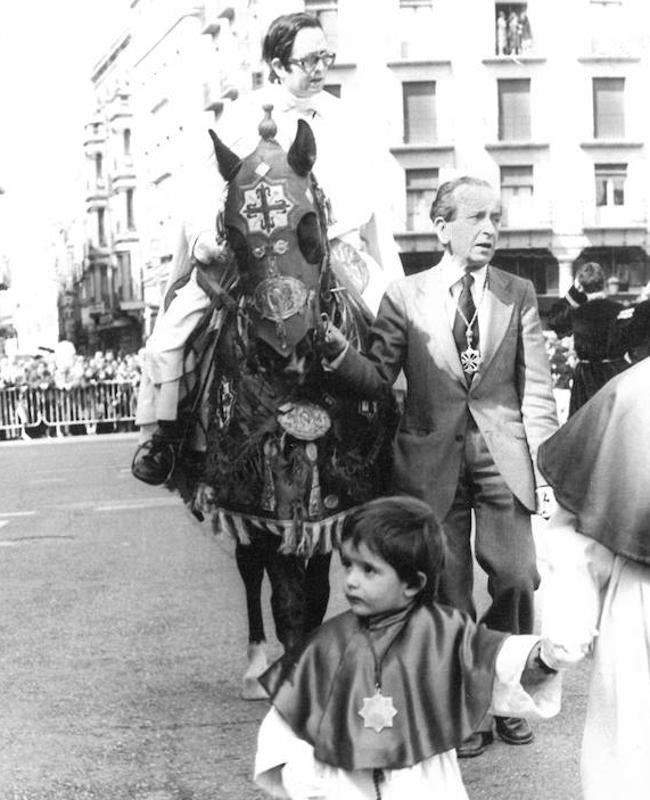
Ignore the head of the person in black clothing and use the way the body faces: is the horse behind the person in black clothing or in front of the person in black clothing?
behind

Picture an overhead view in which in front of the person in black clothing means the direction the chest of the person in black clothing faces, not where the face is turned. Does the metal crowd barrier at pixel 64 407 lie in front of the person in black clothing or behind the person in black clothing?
in front

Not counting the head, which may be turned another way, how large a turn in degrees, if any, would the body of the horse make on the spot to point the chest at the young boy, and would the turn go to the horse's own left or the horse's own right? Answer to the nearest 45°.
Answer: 0° — it already faces them

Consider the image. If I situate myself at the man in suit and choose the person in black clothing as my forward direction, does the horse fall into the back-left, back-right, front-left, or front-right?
front-left

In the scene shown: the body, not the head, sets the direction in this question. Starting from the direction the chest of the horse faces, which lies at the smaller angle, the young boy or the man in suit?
the young boy

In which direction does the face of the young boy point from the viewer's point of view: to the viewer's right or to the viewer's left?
to the viewer's left

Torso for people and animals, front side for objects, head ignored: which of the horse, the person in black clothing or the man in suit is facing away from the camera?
the person in black clothing

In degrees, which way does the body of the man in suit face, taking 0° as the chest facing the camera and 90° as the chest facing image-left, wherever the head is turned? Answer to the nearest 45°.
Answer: approximately 0°

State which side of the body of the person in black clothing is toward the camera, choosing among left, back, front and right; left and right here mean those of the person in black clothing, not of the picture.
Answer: back

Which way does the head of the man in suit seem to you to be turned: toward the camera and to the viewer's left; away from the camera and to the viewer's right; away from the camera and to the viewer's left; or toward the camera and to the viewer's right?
toward the camera and to the viewer's right
